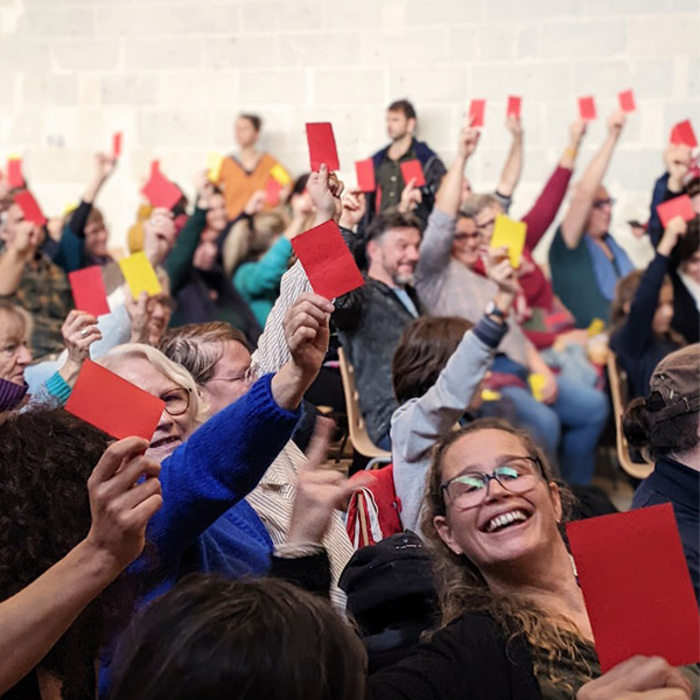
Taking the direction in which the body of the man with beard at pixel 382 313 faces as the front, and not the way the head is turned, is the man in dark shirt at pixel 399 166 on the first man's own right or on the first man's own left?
on the first man's own left

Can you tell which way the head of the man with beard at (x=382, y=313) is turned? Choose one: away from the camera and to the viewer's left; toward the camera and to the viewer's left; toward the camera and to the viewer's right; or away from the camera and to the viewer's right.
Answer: toward the camera and to the viewer's right

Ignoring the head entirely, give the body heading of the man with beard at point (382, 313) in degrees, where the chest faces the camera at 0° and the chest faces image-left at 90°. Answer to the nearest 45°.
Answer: approximately 315°

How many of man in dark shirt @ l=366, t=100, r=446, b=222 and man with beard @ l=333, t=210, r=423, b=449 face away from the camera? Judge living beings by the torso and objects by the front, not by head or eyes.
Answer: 0

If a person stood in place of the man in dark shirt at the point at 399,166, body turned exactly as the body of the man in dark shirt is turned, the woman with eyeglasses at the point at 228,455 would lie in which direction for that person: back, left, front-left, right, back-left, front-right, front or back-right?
front-left

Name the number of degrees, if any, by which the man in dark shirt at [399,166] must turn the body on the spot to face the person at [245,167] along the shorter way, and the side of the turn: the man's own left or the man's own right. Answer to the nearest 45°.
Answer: approximately 90° to the man's own right

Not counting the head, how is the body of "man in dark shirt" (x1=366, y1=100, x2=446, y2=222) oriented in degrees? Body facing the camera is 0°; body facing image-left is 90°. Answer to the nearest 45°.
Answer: approximately 45°
